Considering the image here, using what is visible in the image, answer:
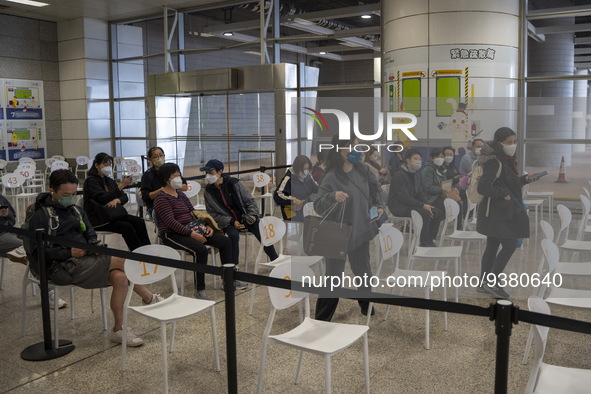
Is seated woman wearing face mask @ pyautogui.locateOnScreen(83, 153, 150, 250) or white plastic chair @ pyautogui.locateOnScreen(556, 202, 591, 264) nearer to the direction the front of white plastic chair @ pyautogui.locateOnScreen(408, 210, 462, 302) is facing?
the white plastic chair

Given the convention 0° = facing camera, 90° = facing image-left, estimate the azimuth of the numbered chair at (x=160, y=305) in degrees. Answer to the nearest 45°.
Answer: approximately 315°

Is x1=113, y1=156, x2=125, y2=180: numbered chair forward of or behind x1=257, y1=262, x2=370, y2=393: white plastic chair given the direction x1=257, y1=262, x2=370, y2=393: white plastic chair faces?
behind

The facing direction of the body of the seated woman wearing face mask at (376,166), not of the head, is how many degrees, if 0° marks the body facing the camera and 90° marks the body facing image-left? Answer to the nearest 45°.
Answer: approximately 315°

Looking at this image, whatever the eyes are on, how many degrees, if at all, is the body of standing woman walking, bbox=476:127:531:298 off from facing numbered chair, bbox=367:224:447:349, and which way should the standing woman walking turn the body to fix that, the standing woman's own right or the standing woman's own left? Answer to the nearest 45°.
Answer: approximately 90° to the standing woman's own right
